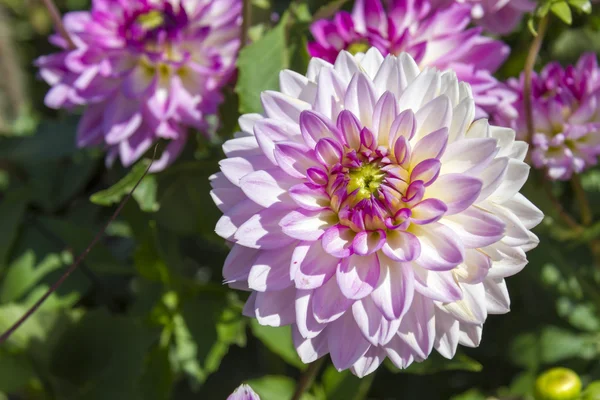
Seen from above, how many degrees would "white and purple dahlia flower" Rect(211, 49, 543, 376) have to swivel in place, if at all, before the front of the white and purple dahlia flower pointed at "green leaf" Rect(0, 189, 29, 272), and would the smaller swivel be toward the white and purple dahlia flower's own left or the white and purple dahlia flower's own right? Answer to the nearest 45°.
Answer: approximately 135° to the white and purple dahlia flower's own right

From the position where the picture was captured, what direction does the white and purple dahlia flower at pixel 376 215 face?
facing the viewer
